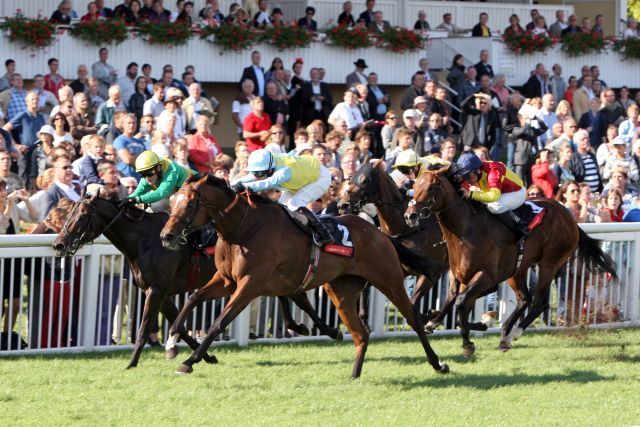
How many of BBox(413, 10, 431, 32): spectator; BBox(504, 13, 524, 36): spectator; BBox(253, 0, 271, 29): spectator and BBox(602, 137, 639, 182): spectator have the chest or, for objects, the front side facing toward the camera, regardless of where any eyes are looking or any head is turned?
4

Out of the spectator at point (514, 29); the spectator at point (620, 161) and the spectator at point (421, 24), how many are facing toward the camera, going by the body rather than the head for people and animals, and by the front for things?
3

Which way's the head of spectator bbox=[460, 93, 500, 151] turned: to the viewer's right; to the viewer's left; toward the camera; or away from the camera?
toward the camera

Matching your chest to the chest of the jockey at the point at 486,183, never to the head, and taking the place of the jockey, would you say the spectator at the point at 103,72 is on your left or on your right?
on your right

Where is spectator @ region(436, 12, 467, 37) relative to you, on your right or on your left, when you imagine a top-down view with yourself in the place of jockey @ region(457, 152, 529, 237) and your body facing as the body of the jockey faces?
on your right

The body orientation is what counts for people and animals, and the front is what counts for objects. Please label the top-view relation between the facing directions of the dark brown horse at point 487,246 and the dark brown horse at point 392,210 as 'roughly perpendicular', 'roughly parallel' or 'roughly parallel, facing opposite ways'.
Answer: roughly parallel

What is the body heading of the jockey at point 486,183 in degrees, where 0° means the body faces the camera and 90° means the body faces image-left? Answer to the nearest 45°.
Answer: approximately 45°

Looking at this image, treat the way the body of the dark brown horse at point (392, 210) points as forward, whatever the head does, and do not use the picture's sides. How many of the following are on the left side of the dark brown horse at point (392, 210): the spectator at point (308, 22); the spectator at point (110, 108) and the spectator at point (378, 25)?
0

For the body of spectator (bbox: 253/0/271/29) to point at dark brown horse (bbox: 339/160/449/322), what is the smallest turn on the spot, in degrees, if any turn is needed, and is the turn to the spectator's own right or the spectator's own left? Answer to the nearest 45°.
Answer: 0° — they already face it

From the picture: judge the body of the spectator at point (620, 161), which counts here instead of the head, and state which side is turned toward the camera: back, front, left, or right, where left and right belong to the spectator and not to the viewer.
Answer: front

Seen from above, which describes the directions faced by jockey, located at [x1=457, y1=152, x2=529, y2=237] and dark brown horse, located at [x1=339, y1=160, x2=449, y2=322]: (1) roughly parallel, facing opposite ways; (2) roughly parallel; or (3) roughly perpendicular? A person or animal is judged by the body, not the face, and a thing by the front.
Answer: roughly parallel

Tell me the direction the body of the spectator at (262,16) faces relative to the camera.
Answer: toward the camera

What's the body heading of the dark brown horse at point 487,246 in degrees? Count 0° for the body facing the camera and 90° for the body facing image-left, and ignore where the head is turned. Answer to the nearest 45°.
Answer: approximately 45°
